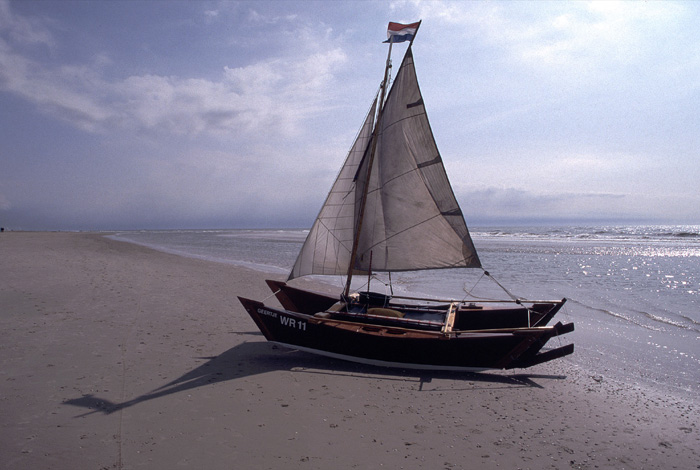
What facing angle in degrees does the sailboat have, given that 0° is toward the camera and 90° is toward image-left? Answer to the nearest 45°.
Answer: approximately 90°
